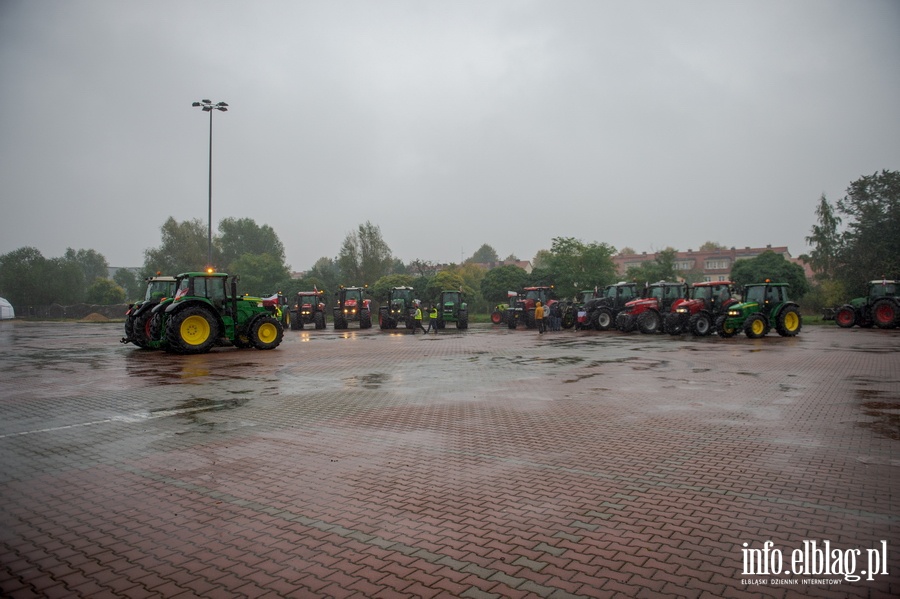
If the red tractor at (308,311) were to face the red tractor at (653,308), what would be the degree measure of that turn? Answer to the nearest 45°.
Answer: approximately 45° to its left

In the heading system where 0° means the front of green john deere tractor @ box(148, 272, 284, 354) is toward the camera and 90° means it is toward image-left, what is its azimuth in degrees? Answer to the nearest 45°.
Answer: approximately 270°

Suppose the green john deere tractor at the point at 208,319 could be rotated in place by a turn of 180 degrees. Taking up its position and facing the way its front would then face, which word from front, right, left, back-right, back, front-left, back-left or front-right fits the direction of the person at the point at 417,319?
back-right

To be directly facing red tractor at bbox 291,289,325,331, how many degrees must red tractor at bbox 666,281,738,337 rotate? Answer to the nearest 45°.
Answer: approximately 45° to its right

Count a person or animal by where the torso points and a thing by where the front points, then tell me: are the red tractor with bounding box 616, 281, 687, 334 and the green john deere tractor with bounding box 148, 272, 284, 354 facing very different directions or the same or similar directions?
very different directions

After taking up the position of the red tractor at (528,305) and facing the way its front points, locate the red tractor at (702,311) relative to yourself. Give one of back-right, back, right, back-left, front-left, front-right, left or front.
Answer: left

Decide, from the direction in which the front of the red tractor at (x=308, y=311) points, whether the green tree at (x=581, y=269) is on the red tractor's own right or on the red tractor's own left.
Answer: on the red tractor's own left

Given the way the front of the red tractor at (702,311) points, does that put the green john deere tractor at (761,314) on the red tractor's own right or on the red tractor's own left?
on the red tractor's own left

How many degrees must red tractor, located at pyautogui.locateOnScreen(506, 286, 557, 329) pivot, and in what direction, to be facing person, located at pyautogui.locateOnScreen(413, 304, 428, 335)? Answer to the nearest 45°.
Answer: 0° — it already faces them

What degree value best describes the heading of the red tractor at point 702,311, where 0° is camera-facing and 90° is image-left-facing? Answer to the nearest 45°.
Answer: approximately 45°

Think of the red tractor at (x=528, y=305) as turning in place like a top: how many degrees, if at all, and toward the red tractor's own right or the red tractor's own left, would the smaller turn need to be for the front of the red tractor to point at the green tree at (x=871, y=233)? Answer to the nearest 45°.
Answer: approximately 180°

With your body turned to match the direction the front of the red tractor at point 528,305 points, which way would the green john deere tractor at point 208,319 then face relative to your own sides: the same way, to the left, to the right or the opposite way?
the opposite way

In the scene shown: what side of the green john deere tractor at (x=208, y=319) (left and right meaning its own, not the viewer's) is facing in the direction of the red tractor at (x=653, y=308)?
front

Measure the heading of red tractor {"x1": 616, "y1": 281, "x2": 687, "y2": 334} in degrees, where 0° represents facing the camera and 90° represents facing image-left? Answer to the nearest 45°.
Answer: approximately 45°

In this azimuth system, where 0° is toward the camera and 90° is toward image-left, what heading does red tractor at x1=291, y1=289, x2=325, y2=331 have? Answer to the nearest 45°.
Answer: approximately 0°

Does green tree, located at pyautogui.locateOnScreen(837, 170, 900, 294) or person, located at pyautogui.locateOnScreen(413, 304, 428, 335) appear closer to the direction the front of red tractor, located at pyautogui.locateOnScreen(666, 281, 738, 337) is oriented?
the person
